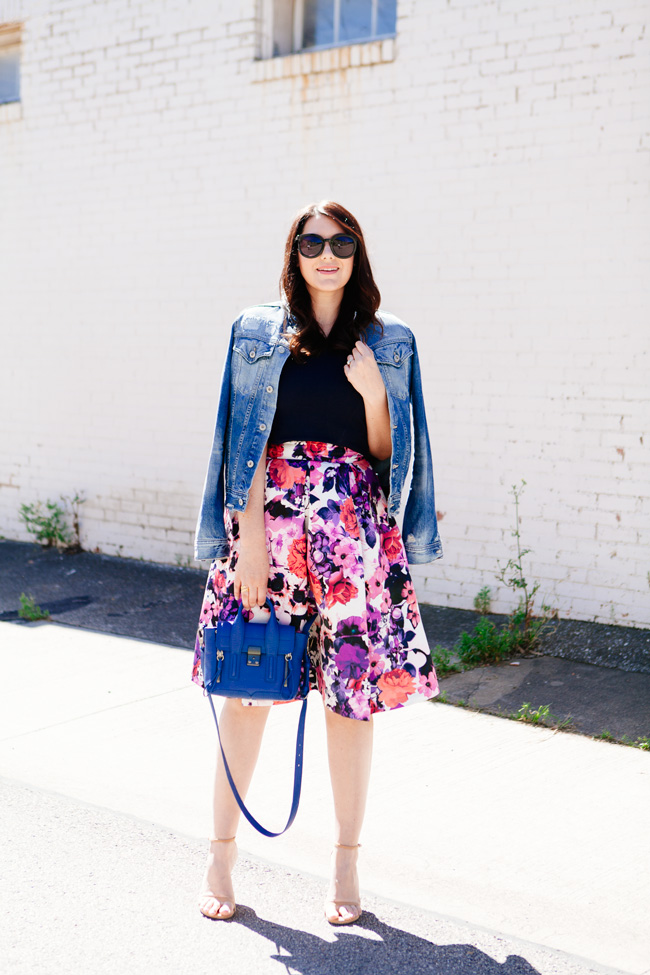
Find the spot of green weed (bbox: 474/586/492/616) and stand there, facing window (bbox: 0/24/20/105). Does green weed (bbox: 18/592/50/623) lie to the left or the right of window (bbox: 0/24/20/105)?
left

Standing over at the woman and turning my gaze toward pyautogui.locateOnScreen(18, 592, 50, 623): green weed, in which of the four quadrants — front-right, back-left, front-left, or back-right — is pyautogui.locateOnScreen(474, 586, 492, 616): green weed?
front-right

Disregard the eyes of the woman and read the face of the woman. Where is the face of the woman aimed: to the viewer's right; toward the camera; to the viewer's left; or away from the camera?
toward the camera

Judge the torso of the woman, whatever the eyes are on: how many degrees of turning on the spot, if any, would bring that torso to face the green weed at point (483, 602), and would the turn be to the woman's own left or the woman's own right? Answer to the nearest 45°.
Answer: approximately 180°

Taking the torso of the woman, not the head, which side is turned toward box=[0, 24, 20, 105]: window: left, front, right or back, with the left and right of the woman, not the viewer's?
back

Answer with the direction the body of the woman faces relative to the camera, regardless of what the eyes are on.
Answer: toward the camera
